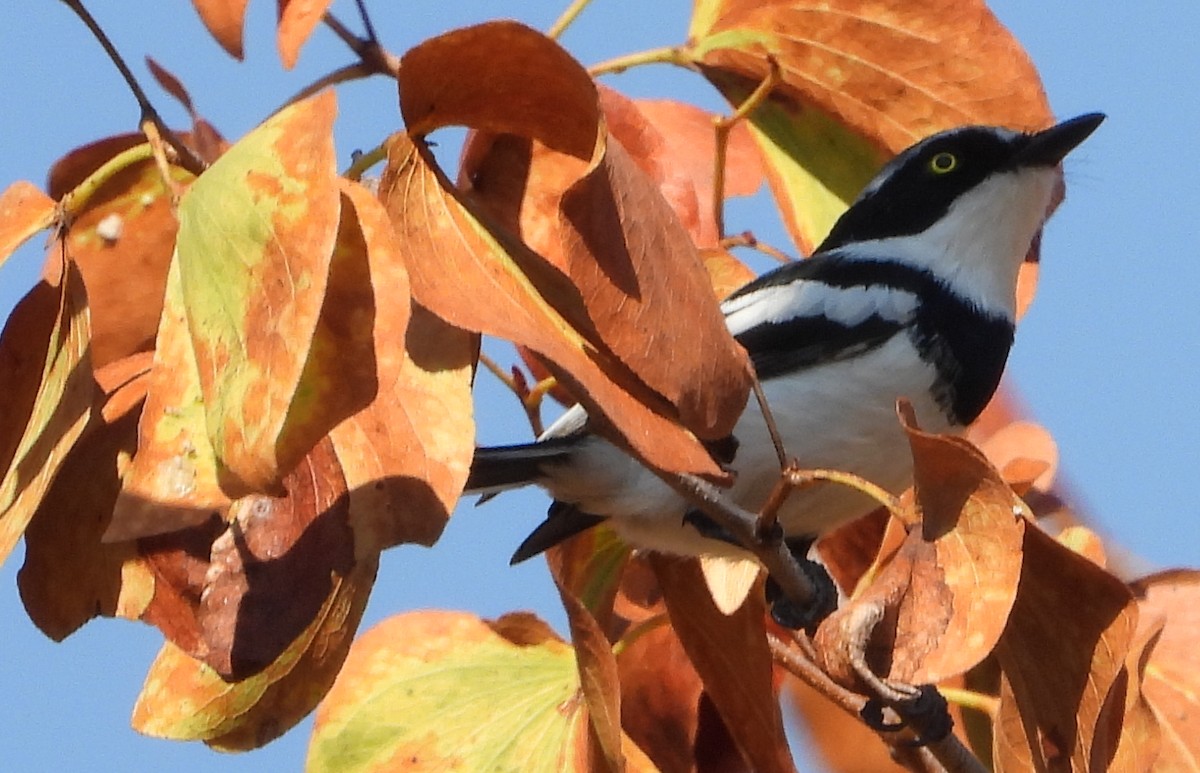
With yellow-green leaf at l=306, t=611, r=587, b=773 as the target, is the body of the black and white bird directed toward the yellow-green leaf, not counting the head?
no

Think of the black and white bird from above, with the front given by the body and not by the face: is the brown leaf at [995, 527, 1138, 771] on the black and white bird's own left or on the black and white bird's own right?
on the black and white bird's own right

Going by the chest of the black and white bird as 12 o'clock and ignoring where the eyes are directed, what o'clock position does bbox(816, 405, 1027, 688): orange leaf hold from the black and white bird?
The orange leaf is roughly at 1 o'clock from the black and white bird.

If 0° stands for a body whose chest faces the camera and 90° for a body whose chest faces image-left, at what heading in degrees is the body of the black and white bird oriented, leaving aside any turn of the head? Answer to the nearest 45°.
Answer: approximately 270°

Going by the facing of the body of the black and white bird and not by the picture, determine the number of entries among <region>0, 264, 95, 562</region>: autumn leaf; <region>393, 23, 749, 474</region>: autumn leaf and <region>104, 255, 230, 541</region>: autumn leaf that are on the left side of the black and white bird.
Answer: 0

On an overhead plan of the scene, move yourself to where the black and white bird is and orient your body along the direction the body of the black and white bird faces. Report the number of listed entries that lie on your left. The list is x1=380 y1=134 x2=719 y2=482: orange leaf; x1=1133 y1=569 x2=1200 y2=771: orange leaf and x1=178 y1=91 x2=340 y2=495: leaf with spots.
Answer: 0

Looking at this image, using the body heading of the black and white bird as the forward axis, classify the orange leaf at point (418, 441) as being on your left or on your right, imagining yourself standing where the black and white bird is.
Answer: on your right

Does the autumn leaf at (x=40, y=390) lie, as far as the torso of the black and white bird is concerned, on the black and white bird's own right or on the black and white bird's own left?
on the black and white bird's own right
